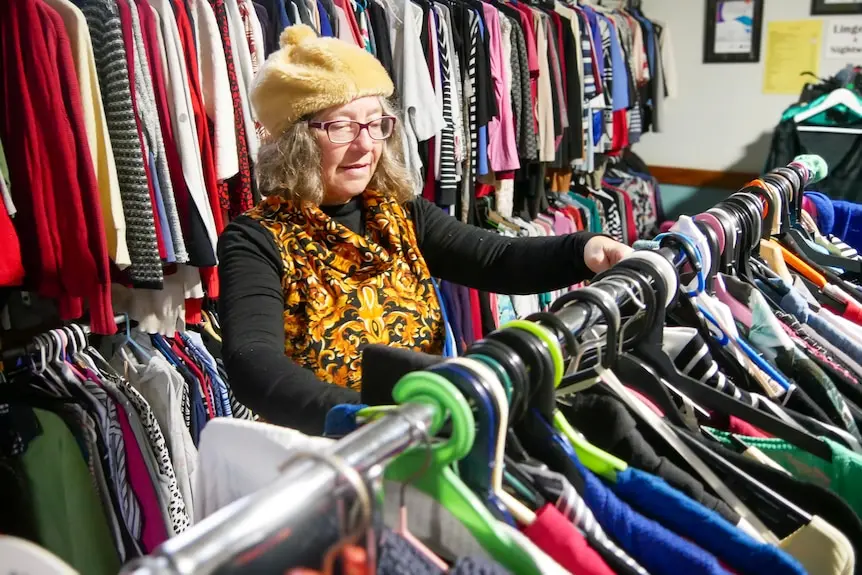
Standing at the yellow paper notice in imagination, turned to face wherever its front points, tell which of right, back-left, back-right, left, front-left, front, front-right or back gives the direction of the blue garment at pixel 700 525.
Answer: front

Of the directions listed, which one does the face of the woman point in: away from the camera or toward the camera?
toward the camera

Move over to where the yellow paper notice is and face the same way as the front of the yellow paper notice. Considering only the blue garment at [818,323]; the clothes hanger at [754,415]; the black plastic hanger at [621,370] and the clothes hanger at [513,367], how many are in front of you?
4

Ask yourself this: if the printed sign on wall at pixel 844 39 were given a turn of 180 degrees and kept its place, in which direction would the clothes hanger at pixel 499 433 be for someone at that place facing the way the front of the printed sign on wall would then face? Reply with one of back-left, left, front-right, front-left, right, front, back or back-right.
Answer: back

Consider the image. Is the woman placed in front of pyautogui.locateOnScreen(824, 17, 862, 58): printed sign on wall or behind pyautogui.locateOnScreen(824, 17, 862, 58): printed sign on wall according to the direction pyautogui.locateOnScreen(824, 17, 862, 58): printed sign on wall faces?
in front

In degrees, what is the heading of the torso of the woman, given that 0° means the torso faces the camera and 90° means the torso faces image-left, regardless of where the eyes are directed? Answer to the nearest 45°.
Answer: approximately 315°

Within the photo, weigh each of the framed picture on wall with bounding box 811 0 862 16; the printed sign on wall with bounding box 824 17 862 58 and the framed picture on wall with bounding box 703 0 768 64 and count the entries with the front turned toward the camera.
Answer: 3

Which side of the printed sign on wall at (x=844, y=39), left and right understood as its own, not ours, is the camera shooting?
front

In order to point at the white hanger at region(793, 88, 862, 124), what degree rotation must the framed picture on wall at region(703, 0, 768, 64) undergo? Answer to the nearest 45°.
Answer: approximately 45° to its left

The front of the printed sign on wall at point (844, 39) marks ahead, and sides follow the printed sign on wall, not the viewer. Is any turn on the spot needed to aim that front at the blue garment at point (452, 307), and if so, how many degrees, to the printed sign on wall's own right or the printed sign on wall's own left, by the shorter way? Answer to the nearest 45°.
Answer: approximately 45° to the printed sign on wall's own right

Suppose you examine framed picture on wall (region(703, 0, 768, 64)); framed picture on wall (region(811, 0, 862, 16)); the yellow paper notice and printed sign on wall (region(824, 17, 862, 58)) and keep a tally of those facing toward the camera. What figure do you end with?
4

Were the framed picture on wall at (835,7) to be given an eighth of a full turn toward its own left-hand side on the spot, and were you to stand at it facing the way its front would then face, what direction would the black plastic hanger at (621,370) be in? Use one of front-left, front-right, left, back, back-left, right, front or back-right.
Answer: front-right

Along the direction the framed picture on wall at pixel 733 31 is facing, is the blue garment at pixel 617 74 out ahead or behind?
ahead

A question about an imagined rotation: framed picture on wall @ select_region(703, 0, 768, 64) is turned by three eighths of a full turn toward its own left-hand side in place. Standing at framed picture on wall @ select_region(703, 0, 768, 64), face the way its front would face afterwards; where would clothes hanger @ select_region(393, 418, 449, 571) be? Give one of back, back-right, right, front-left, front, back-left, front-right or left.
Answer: back-right

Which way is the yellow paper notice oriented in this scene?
toward the camera

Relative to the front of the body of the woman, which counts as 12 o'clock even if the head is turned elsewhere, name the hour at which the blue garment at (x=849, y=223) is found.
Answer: The blue garment is roughly at 10 o'clock from the woman.
